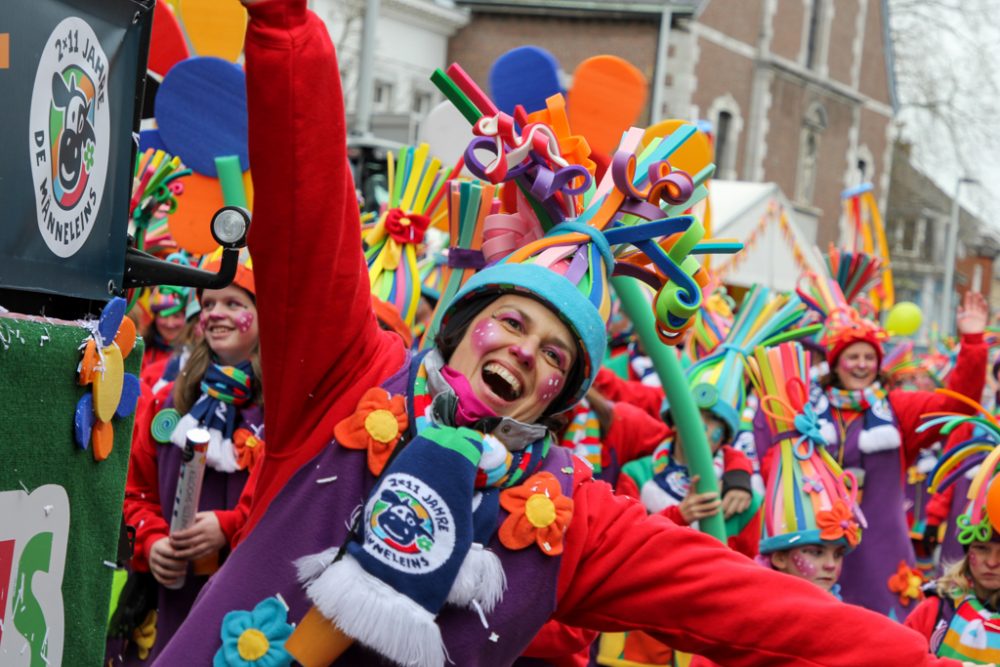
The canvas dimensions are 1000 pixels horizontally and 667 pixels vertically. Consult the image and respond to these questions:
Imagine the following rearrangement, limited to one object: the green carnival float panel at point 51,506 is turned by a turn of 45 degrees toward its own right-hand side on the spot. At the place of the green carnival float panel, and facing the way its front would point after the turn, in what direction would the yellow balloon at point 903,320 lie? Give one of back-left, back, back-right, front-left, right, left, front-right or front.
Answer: back

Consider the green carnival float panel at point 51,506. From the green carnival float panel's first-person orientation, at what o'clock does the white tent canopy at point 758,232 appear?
The white tent canopy is roughly at 7 o'clock from the green carnival float panel.

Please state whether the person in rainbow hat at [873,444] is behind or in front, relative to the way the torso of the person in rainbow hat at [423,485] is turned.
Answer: behind

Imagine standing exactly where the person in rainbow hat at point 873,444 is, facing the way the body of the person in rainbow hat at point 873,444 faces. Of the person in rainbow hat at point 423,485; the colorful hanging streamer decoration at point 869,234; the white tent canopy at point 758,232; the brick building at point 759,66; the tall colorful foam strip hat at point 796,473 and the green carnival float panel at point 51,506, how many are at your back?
3

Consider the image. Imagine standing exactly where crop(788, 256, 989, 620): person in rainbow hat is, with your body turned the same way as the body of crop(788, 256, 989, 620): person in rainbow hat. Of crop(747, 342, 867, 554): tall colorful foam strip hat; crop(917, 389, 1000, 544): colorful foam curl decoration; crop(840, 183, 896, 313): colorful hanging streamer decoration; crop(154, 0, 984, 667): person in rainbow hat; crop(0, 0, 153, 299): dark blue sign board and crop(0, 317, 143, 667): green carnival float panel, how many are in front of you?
5

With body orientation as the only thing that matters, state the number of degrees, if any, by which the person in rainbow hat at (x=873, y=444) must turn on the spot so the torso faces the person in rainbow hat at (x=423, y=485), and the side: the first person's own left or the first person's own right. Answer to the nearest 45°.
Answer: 0° — they already face them

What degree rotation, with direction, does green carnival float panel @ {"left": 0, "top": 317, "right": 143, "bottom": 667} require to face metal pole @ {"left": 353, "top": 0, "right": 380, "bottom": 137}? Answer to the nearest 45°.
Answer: approximately 180°

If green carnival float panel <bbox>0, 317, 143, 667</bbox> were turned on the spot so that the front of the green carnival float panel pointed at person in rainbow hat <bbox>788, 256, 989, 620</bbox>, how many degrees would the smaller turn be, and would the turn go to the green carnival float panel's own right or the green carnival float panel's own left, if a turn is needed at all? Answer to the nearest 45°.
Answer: approximately 135° to the green carnival float panel's own left

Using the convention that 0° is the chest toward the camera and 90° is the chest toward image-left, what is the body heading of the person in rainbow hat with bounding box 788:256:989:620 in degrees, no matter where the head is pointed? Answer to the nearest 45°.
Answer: approximately 0°

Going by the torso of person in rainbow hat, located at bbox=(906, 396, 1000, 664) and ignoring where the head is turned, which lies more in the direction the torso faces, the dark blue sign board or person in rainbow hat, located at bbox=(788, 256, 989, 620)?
the dark blue sign board
